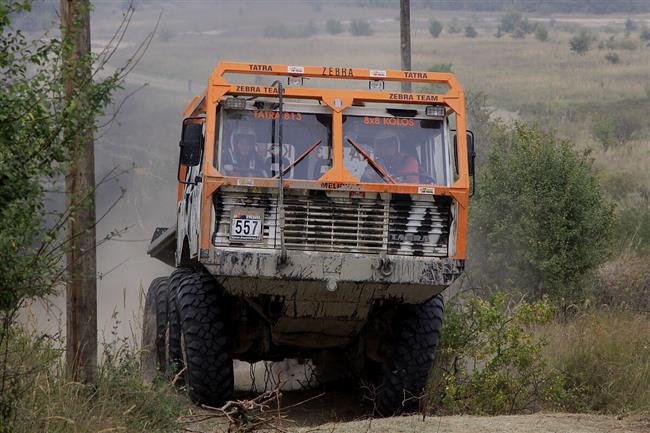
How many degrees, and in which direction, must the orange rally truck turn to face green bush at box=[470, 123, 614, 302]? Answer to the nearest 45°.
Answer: approximately 135° to its left

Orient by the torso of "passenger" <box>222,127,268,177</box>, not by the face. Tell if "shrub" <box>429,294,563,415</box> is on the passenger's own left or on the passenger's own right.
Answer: on the passenger's own left

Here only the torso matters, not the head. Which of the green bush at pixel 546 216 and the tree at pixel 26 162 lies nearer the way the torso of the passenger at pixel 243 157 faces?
the tree

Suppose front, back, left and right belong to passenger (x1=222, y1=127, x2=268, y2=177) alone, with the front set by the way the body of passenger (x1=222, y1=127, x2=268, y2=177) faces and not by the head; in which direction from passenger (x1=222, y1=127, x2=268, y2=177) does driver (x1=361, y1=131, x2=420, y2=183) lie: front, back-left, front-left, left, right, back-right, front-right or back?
left

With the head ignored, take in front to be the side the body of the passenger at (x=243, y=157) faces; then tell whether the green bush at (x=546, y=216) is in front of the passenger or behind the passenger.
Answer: behind

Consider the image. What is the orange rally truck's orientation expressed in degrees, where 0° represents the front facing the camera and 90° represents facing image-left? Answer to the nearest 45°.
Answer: approximately 0°

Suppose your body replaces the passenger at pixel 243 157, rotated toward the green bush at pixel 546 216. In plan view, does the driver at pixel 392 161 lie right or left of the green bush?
right
